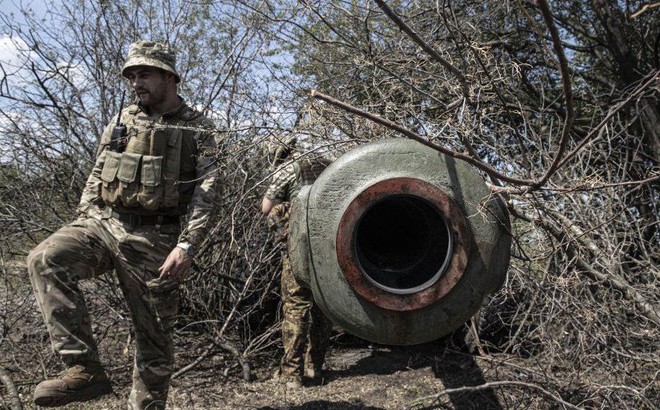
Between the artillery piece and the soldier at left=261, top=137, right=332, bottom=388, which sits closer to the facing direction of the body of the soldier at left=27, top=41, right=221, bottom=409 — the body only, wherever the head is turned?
the artillery piece

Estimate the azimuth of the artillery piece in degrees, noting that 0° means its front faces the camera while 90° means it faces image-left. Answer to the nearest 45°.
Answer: approximately 0°

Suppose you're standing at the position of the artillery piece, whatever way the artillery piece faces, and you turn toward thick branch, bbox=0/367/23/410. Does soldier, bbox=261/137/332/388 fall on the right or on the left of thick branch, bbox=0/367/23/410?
right

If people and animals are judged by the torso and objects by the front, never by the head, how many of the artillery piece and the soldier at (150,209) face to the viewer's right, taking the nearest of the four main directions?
0

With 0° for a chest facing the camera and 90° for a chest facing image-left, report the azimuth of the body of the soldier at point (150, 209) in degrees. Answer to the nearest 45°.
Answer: approximately 45°

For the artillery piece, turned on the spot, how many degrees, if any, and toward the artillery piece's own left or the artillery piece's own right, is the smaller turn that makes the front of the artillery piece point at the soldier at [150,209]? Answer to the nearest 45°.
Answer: approximately 135° to the artillery piece's own right
